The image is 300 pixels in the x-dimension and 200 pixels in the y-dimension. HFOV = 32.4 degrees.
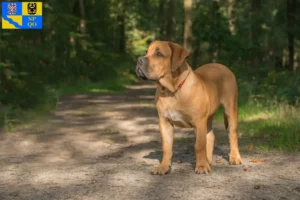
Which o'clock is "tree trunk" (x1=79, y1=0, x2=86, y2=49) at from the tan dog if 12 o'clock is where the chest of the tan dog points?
The tree trunk is roughly at 4 o'clock from the tan dog.

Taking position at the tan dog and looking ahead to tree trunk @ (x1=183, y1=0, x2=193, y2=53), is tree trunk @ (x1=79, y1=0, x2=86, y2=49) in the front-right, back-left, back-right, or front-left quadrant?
front-left

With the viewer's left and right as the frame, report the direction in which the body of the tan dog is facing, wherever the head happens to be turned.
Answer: facing the viewer and to the left of the viewer

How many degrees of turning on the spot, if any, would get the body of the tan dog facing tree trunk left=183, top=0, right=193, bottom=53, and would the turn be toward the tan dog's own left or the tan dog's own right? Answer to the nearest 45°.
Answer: approximately 135° to the tan dog's own right

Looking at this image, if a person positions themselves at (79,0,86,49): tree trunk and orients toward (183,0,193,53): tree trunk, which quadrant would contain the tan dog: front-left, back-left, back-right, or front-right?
front-right

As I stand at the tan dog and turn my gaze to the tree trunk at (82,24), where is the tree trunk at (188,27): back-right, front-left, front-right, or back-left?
front-right

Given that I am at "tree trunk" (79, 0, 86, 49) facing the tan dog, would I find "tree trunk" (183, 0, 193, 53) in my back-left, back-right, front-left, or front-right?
front-left
